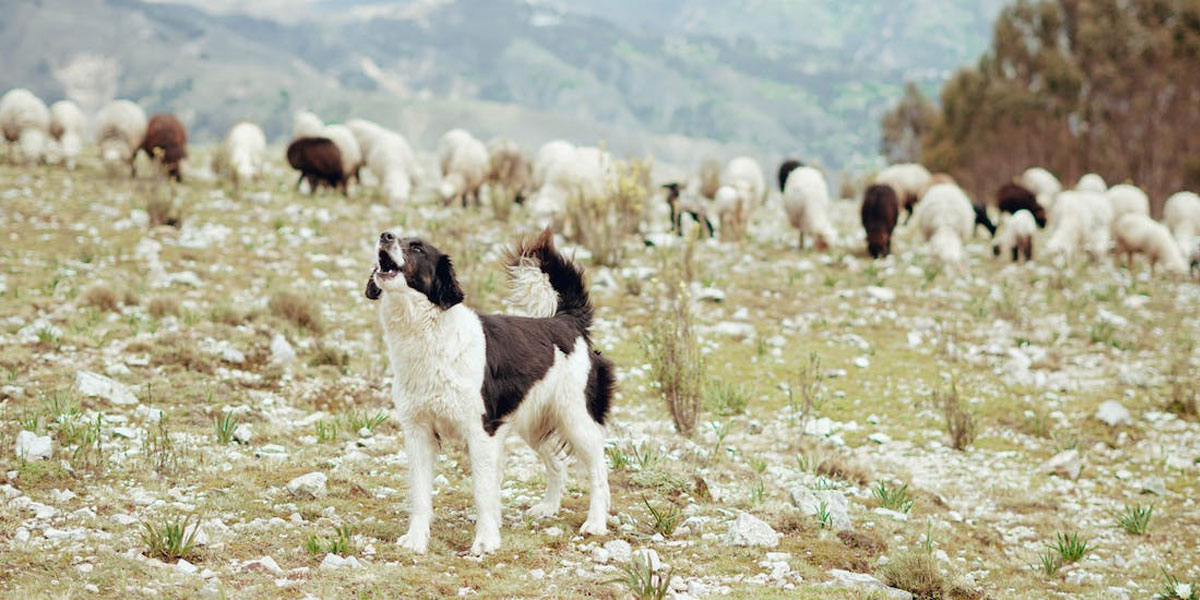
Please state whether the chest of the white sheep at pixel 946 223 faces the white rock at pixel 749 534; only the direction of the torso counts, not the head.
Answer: yes

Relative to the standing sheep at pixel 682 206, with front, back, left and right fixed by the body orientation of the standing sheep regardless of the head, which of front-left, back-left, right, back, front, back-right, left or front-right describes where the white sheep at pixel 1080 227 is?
back

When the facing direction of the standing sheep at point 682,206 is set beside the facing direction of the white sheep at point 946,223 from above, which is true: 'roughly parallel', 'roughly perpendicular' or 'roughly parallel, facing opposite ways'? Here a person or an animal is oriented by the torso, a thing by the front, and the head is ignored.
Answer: roughly perpendicular

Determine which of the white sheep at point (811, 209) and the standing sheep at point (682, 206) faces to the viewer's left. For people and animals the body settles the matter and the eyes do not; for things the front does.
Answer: the standing sheep

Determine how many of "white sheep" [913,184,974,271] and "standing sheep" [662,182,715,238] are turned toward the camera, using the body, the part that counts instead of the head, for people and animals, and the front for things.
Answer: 1

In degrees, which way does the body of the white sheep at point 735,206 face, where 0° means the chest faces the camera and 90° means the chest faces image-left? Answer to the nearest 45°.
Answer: approximately 45°

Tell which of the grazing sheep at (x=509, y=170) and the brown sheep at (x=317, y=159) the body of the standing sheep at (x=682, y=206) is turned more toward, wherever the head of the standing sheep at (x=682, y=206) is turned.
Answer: the brown sheep

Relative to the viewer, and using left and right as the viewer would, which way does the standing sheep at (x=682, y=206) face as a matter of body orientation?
facing to the left of the viewer

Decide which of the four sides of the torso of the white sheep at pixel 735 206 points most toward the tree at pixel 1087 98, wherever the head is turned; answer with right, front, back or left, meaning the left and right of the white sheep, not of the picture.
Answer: back

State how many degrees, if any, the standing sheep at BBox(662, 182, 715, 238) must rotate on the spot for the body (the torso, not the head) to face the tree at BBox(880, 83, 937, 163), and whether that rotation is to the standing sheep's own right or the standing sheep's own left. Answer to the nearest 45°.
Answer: approximately 90° to the standing sheep's own right

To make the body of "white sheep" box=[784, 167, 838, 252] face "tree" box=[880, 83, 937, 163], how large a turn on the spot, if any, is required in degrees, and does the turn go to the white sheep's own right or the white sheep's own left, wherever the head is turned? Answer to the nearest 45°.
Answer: approximately 135° to the white sheep's own left

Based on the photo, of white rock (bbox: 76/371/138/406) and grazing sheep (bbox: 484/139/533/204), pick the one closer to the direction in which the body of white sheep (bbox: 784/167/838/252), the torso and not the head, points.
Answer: the white rock

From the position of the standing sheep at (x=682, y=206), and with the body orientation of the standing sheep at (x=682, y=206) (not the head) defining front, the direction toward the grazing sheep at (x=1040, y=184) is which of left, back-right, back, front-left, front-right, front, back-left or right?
back-right

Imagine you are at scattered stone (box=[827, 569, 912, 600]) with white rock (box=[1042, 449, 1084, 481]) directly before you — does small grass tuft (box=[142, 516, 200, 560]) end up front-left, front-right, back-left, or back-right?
back-left
